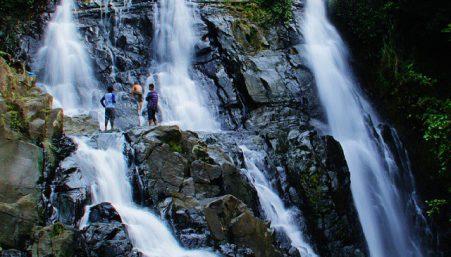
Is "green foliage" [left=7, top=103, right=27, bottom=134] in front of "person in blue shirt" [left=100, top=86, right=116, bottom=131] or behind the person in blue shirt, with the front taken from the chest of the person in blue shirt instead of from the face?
behind

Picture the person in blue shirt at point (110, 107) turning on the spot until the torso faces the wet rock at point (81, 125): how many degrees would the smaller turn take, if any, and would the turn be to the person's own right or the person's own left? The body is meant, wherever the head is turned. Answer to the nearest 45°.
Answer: approximately 45° to the person's own left

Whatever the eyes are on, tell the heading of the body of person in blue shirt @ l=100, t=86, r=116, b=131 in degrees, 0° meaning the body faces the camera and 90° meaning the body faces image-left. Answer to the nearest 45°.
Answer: approximately 180°

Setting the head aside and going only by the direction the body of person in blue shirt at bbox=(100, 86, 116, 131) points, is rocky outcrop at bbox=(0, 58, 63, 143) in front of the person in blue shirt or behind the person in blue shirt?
behind

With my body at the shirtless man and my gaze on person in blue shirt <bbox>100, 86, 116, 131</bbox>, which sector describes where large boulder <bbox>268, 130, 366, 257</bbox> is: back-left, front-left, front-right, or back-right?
back-left

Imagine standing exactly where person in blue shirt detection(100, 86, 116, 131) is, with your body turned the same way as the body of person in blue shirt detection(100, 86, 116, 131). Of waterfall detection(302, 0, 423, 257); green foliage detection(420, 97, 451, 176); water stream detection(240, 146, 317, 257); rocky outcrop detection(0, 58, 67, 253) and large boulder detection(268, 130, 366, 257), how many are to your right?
4
